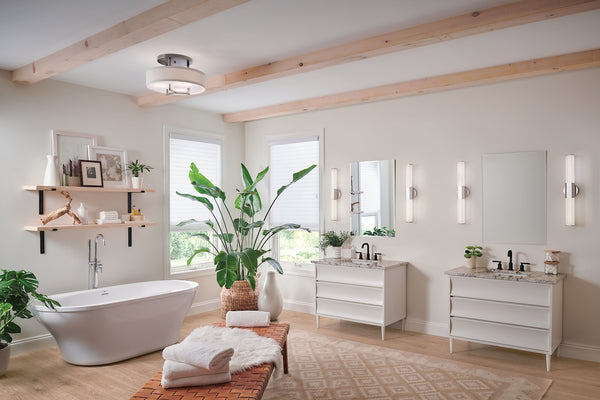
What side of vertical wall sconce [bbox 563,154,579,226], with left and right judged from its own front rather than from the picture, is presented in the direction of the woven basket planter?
right

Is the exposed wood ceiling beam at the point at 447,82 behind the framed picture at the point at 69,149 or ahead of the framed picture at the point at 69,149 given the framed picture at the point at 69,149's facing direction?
ahead

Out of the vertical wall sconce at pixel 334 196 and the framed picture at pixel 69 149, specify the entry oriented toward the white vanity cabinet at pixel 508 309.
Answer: the framed picture

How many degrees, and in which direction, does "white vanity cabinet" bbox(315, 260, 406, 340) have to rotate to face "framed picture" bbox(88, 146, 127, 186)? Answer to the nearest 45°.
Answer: approximately 45° to its right

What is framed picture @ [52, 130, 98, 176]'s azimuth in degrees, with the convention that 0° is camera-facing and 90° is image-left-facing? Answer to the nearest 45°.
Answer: approximately 315°

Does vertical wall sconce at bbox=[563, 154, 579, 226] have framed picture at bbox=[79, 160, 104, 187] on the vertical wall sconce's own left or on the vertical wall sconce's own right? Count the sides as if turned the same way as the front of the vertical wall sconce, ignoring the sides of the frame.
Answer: on the vertical wall sconce's own right

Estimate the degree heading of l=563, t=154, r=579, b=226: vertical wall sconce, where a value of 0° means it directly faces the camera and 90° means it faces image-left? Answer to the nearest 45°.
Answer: approximately 0°

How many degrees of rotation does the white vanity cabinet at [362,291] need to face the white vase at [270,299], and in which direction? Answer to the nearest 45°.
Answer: approximately 45° to its right
